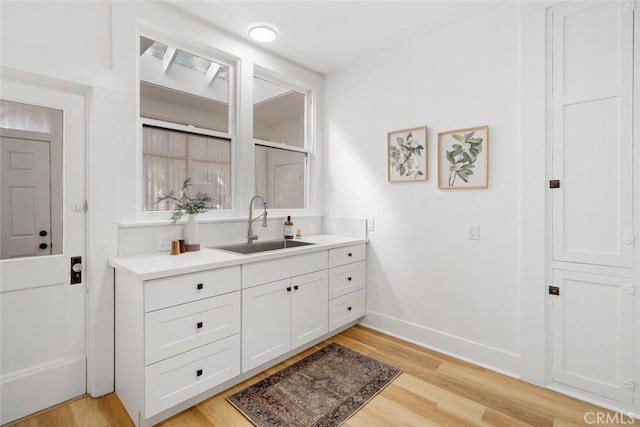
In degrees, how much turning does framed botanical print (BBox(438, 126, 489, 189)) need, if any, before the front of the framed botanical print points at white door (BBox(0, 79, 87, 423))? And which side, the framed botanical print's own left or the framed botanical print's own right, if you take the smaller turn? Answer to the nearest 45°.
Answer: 0° — it already faces it

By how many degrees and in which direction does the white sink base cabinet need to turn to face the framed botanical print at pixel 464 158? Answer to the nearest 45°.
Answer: approximately 45° to its left

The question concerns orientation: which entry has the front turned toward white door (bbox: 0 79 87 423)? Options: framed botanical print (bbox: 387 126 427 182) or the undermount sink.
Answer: the framed botanical print

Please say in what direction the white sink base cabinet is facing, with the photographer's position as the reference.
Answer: facing the viewer and to the right of the viewer

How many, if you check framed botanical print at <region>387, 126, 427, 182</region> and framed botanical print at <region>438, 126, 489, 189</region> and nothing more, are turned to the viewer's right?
0

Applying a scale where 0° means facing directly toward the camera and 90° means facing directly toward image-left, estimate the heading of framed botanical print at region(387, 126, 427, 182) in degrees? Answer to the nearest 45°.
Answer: approximately 45°

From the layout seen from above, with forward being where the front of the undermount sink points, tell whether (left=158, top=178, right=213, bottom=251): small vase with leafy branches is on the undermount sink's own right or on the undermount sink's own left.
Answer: on the undermount sink's own right

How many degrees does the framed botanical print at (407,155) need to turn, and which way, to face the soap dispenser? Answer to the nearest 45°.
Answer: approximately 45° to its right

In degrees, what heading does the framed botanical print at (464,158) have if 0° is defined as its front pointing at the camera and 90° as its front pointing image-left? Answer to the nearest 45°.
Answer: approximately 45°

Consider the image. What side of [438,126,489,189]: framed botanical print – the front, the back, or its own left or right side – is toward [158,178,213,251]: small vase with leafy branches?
front

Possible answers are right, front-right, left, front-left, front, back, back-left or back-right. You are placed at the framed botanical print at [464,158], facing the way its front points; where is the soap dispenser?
front-right

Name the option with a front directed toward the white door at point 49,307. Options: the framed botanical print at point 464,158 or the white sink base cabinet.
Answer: the framed botanical print
